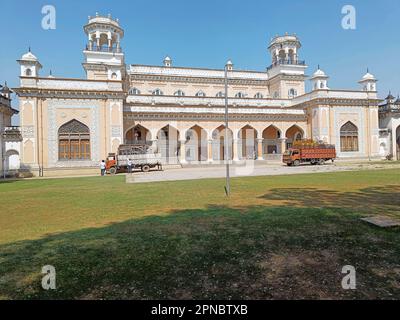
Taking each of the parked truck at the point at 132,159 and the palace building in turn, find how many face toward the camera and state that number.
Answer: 1

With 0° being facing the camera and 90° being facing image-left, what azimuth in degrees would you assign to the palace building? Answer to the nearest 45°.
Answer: approximately 0°

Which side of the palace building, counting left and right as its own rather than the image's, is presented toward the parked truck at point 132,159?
front

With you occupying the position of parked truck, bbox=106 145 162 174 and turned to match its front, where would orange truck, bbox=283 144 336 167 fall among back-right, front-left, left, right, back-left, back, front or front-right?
back

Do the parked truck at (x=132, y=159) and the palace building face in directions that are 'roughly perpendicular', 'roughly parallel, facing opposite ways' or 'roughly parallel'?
roughly perpendicular

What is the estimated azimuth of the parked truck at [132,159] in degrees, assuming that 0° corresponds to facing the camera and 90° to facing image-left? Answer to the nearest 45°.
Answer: approximately 90°
